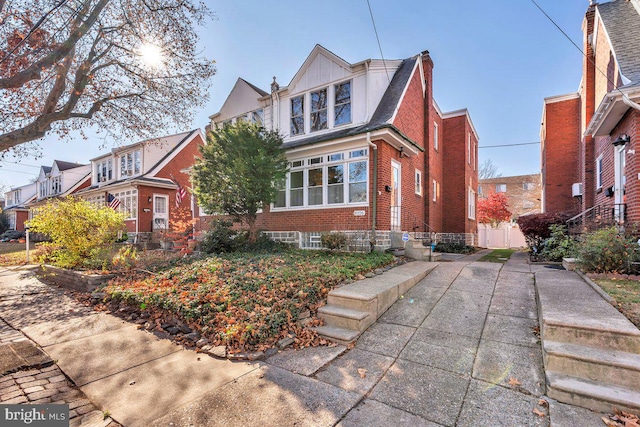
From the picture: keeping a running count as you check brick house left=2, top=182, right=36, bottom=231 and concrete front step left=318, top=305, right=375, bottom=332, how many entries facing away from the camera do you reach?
0

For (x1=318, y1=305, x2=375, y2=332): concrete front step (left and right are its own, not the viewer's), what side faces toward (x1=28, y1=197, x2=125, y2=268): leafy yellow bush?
right

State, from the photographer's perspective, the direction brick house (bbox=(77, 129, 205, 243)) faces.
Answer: facing the viewer and to the left of the viewer

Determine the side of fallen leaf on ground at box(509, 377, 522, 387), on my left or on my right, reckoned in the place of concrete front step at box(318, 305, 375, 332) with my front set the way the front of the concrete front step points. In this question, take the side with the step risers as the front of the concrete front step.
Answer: on my left

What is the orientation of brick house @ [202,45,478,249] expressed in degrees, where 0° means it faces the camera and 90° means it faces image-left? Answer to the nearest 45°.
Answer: approximately 45°

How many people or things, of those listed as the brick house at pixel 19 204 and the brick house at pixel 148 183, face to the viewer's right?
0

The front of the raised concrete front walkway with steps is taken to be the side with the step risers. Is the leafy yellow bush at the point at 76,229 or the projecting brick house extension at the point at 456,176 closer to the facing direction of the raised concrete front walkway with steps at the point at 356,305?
the leafy yellow bush

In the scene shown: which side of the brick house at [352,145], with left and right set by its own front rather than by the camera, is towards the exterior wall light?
left

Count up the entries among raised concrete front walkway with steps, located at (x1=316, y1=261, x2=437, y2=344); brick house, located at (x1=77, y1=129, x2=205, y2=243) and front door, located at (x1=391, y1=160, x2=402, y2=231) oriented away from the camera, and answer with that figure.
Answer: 0

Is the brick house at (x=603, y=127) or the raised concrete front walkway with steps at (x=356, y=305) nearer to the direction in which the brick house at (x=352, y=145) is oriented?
the raised concrete front walkway with steps

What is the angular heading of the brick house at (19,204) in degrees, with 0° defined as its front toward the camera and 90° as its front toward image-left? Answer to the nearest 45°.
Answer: approximately 45°

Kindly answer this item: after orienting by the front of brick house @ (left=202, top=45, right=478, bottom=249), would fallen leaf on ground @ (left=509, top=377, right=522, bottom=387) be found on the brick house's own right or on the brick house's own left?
on the brick house's own left

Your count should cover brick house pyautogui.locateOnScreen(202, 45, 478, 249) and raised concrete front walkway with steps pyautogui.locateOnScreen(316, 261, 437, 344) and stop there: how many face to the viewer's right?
0

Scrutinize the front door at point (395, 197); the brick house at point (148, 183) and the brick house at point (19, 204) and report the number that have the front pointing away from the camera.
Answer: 0

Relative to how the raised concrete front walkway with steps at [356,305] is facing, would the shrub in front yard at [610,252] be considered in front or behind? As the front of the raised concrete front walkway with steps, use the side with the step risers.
behind

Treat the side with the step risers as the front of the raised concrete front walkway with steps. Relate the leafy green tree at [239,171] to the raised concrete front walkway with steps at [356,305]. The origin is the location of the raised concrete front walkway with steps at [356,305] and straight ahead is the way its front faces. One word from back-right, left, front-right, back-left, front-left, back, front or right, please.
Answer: right
